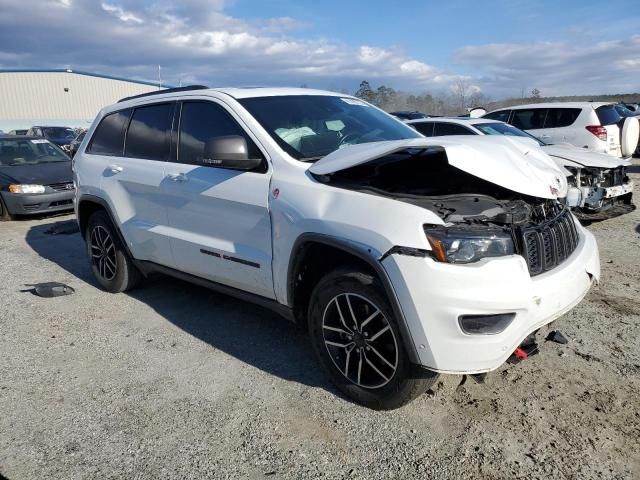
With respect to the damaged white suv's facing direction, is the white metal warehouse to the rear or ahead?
to the rear

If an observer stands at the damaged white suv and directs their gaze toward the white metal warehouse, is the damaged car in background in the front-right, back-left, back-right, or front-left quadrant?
front-right

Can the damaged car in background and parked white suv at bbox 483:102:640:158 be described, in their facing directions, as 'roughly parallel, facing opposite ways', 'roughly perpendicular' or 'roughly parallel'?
roughly parallel, facing opposite ways

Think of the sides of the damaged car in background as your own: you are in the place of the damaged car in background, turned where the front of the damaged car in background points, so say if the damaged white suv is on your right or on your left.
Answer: on your right

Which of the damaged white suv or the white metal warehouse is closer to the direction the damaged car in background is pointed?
the damaged white suv

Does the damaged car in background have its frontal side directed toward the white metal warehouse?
no

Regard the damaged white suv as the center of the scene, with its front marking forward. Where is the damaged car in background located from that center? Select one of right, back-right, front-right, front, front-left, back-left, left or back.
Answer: left

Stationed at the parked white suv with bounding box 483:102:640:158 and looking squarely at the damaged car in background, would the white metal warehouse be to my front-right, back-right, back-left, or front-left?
back-right

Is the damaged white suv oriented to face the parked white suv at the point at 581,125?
no

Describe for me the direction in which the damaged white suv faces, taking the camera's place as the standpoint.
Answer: facing the viewer and to the right of the viewer

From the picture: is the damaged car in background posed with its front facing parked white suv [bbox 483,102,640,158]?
no

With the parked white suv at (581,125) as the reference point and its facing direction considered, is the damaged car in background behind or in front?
behind

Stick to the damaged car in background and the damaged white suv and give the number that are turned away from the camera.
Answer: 0

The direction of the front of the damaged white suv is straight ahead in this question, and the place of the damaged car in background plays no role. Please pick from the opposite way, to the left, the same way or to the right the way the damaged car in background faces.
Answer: the same way

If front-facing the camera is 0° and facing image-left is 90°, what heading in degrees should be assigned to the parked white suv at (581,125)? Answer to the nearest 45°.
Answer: approximately 135°
